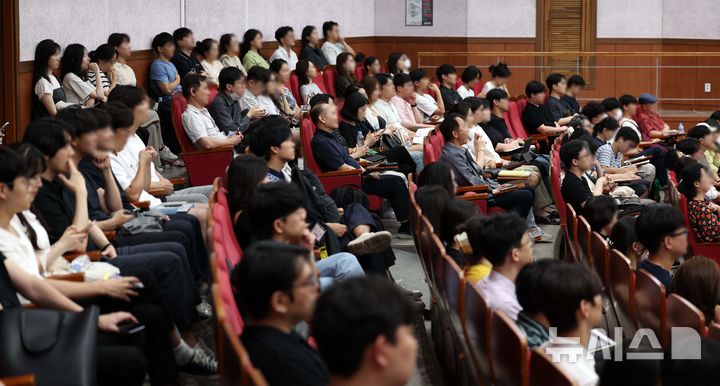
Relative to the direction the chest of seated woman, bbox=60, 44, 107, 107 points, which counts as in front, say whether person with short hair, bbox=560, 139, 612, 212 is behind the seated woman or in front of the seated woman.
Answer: in front

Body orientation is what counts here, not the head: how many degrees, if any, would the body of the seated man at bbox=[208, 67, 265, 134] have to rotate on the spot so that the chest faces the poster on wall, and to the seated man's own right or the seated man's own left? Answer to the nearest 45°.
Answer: approximately 90° to the seated man's own left

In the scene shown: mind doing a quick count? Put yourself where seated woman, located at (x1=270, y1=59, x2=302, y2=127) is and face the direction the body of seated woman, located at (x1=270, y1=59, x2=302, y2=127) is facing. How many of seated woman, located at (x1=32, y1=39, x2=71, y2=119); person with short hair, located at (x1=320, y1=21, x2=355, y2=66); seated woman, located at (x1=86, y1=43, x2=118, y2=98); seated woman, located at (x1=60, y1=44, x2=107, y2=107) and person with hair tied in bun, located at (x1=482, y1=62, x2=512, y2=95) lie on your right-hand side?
3

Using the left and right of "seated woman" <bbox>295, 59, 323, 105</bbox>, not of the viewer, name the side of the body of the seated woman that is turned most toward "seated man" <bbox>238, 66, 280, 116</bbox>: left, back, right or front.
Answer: right

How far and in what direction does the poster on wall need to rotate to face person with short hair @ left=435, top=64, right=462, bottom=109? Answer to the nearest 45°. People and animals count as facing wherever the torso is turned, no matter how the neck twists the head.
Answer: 0° — it already faces them

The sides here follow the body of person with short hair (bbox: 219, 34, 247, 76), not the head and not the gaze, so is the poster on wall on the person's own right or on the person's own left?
on the person's own left

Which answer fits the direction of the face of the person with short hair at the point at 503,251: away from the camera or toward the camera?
away from the camera
